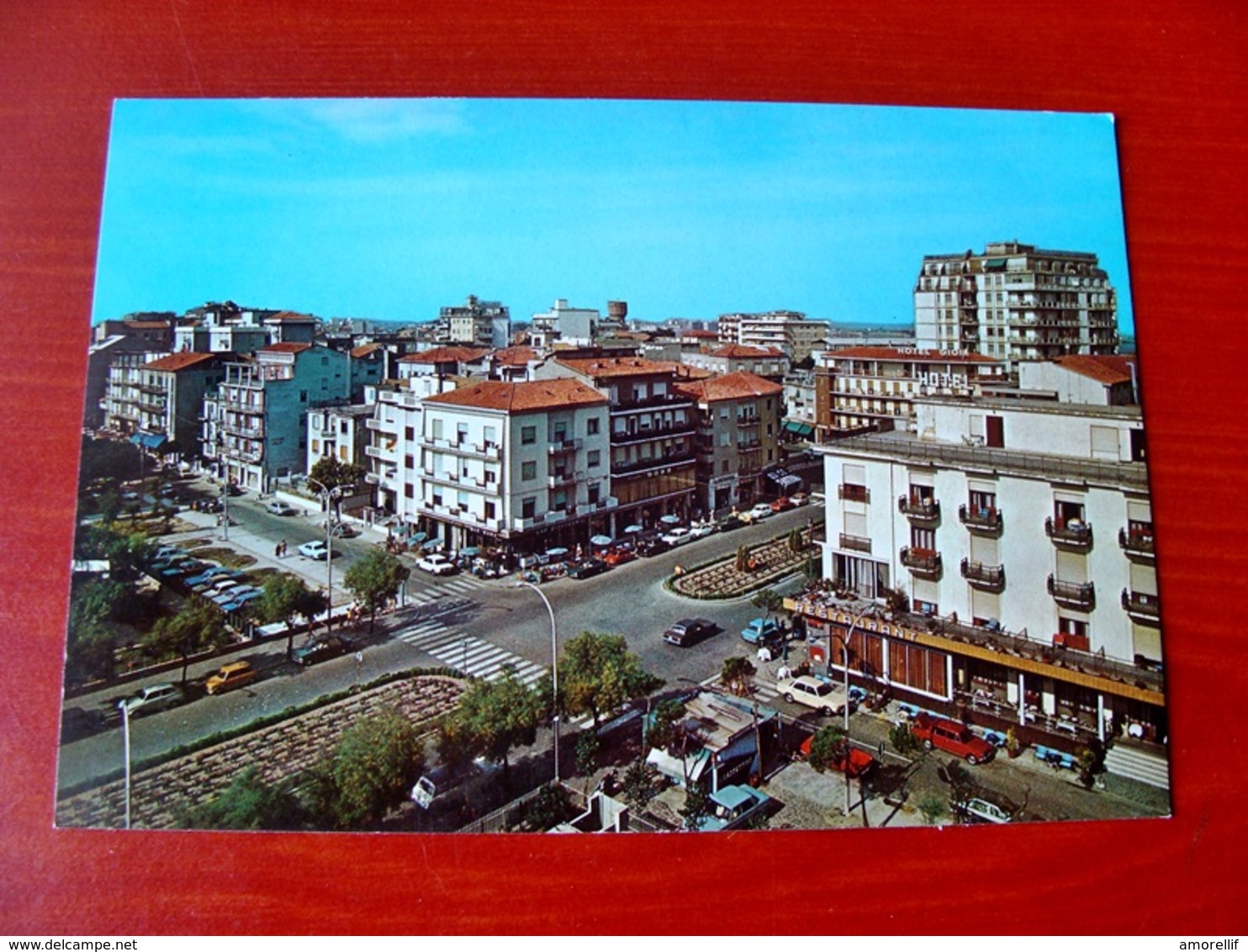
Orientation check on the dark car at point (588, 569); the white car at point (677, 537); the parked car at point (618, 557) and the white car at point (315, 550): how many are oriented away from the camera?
0

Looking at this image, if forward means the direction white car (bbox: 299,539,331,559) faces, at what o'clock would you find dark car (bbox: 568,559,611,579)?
The dark car is roughly at 11 o'clock from the white car.
